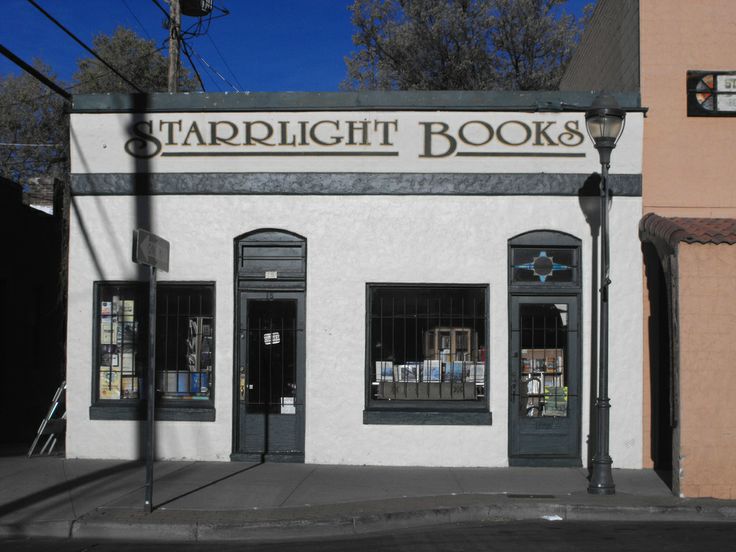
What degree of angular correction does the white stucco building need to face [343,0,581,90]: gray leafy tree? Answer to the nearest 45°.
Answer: approximately 180°

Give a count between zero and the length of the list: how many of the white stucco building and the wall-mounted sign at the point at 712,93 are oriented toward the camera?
2

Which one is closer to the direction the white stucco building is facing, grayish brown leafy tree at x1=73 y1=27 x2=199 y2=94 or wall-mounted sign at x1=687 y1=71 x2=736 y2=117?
the wall-mounted sign

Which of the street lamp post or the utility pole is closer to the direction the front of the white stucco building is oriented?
the street lamp post

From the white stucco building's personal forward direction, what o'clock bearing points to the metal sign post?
The metal sign post is roughly at 1 o'clock from the white stucco building.

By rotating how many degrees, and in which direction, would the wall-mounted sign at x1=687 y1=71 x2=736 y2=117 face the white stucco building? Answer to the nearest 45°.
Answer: approximately 90° to its right

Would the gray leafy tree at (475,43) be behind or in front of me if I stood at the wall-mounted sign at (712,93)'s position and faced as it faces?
behind

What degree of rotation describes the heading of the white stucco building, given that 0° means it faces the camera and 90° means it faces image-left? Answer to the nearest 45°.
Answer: approximately 0°
